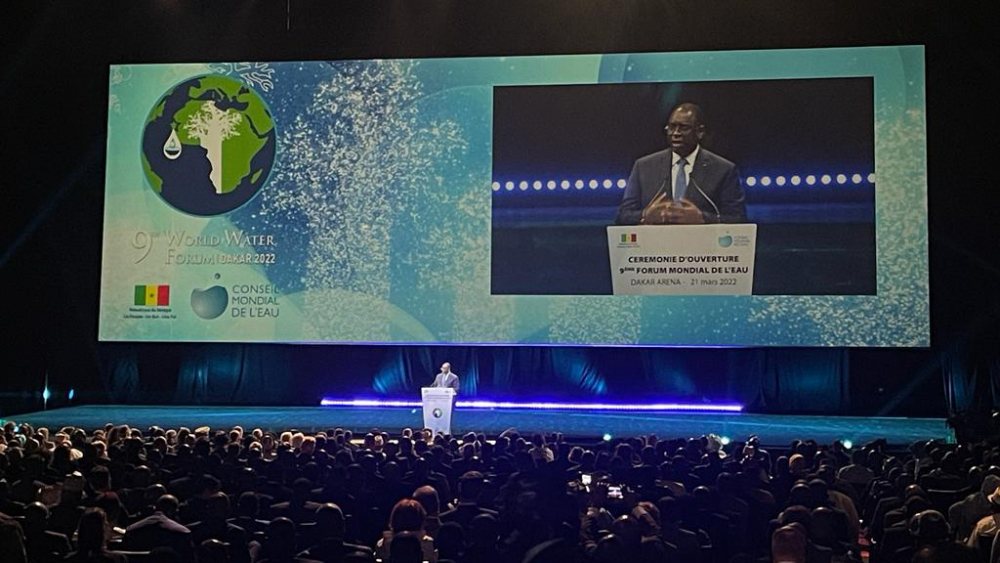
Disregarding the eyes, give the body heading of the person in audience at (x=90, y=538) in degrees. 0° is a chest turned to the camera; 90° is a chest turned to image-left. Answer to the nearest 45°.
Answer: approximately 180°

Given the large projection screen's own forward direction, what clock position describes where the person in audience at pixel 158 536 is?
The person in audience is roughly at 12 o'clock from the large projection screen.

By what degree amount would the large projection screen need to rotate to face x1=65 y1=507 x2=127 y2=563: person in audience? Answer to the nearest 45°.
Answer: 0° — it already faces them

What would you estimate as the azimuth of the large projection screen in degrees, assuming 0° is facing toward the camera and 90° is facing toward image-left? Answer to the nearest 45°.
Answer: approximately 0°

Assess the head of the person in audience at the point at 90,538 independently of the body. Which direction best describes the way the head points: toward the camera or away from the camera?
away from the camera
